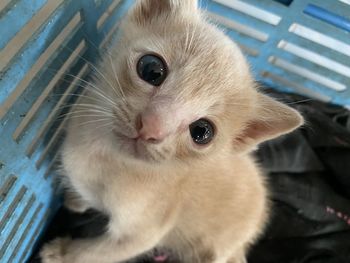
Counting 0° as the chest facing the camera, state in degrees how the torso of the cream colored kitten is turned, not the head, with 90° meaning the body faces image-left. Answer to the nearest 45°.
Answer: approximately 45°
